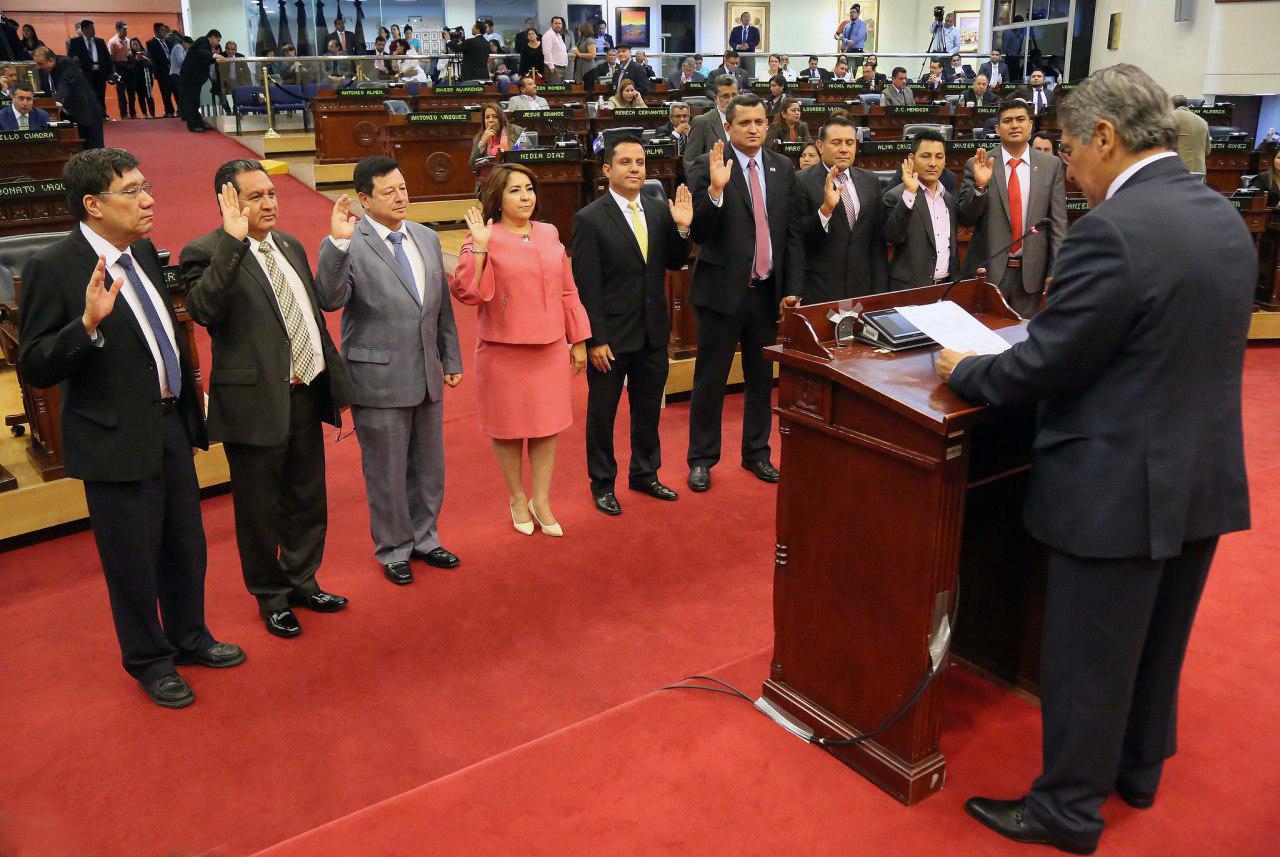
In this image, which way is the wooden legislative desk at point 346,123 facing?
toward the camera

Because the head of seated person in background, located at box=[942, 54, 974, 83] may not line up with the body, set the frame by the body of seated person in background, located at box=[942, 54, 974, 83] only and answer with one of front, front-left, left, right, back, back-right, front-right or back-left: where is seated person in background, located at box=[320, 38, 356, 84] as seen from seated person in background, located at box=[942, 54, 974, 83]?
front-right

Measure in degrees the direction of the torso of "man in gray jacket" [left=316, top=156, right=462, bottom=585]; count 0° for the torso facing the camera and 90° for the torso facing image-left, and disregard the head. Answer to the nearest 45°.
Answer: approximately 315°

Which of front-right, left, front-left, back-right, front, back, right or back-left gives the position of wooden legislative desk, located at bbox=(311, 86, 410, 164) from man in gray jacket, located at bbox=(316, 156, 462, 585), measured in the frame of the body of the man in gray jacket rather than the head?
back-left

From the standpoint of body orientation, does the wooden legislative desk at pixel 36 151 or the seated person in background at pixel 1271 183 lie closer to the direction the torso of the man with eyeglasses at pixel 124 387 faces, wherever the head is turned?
the seated person in background

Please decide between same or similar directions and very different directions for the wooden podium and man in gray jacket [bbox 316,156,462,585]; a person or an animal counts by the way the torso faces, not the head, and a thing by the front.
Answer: very different directions

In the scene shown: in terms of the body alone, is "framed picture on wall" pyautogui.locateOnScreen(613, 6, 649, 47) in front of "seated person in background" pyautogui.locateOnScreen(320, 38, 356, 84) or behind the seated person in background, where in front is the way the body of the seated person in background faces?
behind

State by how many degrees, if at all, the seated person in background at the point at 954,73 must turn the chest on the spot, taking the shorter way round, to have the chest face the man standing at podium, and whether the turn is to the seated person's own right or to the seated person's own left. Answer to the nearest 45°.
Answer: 0° — they already face them

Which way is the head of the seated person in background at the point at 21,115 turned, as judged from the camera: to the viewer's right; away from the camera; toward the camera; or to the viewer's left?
toward the camera

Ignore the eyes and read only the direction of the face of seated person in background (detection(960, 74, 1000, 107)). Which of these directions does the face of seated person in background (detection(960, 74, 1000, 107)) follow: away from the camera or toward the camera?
toward the camera

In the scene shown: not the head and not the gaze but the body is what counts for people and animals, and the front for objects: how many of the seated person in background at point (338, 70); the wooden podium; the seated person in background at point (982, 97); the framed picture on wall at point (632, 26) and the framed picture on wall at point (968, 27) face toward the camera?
4

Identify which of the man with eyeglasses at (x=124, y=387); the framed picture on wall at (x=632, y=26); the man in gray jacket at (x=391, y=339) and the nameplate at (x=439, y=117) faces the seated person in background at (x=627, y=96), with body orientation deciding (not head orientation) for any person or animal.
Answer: the framed picture on wall

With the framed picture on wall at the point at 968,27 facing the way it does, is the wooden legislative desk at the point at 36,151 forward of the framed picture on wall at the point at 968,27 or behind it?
forward

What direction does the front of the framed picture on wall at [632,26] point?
toward the camera

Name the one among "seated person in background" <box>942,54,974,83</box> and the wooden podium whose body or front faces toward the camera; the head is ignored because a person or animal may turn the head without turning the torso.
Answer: the seated person in background

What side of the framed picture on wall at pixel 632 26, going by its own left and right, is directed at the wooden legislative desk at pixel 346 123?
front

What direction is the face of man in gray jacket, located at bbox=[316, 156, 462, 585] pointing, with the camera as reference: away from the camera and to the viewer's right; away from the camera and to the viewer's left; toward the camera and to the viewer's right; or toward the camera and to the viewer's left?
toward the camera and to the viewer's right

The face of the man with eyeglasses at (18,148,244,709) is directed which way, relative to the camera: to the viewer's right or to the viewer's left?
to the viewer's right

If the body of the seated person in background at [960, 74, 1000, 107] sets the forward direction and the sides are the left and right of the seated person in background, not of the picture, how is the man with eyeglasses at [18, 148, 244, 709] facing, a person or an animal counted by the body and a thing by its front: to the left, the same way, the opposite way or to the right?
to the left

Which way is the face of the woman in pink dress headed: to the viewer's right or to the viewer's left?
to the viewer's right

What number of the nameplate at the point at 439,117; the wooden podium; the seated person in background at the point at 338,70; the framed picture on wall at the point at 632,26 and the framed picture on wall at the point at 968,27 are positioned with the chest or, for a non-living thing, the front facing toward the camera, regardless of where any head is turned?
4
